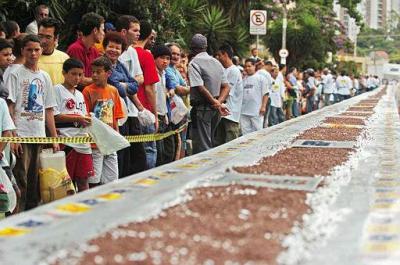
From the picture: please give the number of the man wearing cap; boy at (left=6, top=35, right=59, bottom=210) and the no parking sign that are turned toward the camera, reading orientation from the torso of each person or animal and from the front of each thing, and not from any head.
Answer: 2

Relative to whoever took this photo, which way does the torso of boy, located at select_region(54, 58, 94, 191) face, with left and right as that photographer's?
facing the viewer and to the right of the viewer

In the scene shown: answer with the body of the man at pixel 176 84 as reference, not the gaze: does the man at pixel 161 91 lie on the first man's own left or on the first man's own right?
on the first man's own right

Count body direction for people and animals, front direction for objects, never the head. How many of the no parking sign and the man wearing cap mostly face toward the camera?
1

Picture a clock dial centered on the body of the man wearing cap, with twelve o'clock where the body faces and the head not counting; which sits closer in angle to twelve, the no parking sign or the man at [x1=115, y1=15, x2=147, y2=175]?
the no parking sign

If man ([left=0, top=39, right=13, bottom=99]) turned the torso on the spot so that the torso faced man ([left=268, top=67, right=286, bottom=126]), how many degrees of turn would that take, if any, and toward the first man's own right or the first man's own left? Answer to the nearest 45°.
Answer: approximately 90° to the first man's own left

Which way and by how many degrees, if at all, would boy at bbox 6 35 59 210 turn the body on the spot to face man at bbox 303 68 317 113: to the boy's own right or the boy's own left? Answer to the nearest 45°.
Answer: approximately 135° to the boy's own left
